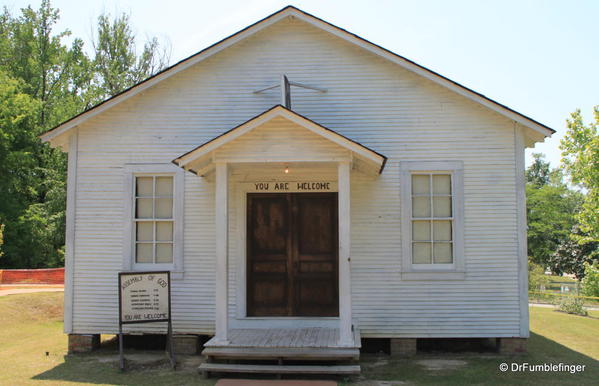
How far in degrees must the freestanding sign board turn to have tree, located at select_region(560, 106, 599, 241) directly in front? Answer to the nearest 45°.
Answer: approximately 135° to its left

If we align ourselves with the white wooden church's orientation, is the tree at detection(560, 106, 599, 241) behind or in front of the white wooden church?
behind

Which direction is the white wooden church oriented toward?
toward the camera

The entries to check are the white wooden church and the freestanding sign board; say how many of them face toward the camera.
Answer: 2

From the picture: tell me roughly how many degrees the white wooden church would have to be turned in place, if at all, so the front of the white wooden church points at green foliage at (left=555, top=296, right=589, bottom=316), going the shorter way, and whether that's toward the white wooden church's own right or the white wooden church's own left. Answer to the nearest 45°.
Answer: approximately 135° to the white wooden church's own left

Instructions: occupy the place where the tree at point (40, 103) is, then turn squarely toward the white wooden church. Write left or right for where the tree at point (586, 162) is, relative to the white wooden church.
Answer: left

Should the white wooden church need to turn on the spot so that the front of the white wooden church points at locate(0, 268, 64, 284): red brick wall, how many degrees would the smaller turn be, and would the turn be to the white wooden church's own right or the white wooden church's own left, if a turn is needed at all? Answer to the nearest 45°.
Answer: approximately 135° to the white wooden church's own right

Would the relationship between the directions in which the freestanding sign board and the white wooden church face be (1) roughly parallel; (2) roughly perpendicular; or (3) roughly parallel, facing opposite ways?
roughly parallel
